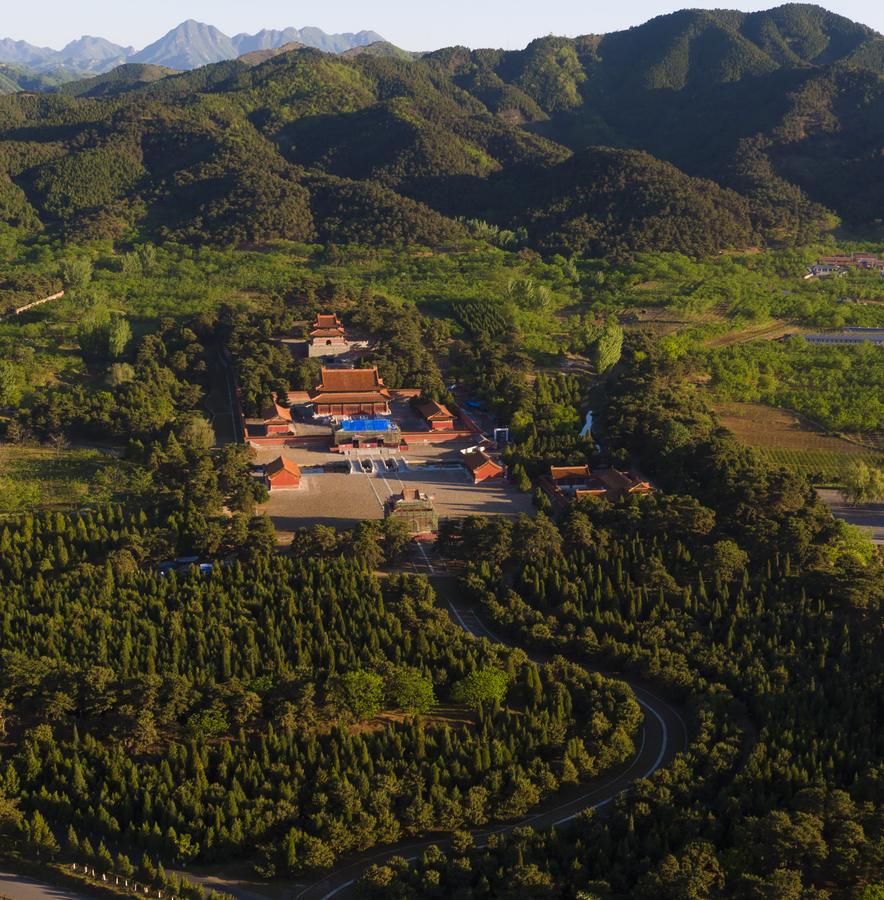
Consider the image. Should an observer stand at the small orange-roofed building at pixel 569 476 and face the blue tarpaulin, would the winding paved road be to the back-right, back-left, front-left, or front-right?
back-left

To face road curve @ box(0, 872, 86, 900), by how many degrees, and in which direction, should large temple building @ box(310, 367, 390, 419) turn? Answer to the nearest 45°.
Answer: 0° — it already faces it

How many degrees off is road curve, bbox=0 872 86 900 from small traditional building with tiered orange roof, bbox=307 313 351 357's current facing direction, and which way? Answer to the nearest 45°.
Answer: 0° — it already faces it

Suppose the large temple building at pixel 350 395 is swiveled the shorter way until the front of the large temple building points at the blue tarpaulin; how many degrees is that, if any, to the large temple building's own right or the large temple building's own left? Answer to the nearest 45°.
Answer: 0° — it already faces it

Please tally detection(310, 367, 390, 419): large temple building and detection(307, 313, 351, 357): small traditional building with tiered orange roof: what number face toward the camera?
2

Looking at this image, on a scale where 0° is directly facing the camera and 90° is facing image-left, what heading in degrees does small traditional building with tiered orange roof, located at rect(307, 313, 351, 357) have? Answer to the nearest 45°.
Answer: approximately 0°

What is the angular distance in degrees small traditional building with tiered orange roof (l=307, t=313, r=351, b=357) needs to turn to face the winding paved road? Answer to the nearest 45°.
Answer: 0° — it already faces it

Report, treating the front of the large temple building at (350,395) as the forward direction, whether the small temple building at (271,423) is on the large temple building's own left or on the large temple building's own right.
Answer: on the large temple building's own right
